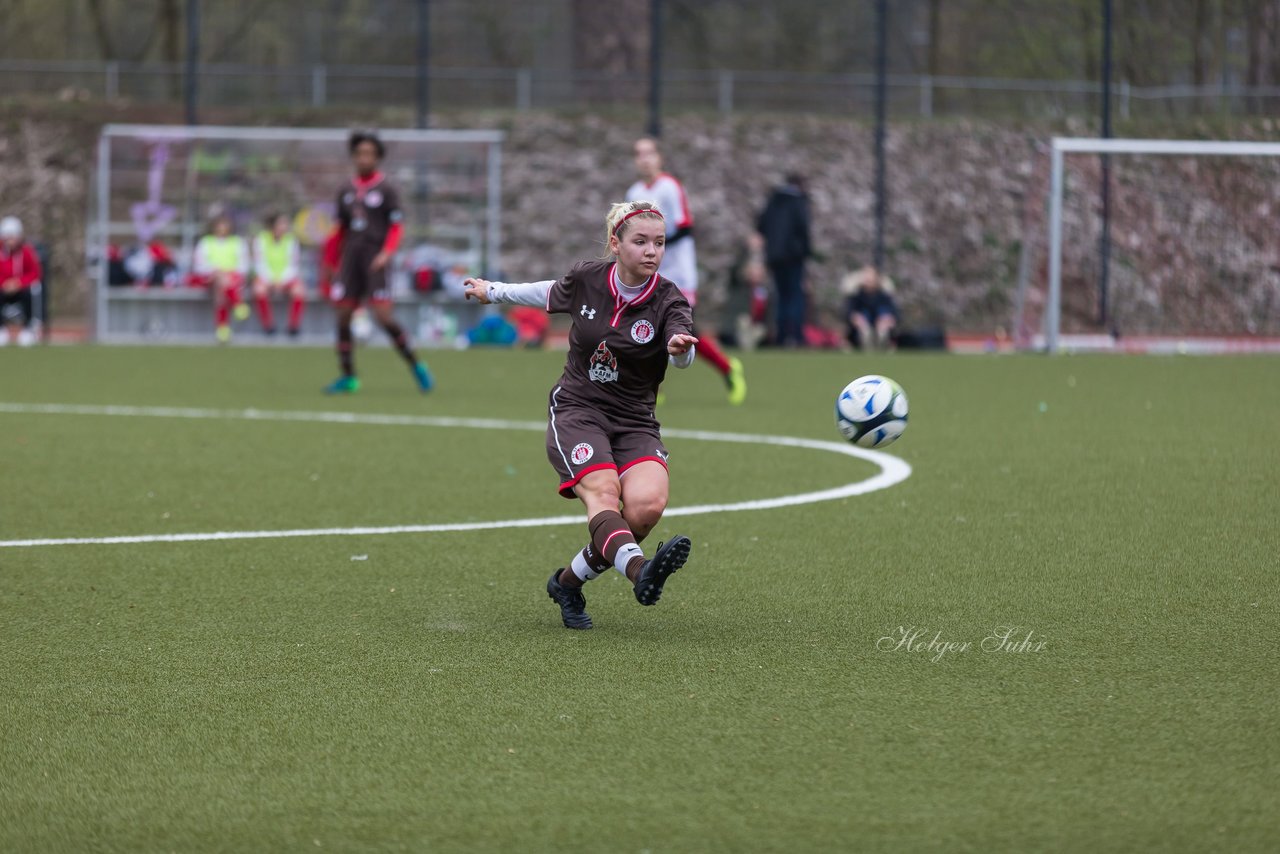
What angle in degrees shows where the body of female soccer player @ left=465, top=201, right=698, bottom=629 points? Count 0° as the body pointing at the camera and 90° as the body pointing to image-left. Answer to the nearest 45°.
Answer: approximately 315°

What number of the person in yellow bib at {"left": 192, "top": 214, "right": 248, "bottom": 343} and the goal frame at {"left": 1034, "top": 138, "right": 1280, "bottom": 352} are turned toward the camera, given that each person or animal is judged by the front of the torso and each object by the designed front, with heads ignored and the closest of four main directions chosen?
2

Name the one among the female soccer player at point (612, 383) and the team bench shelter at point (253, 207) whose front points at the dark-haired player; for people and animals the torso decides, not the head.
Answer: the team bench shelter

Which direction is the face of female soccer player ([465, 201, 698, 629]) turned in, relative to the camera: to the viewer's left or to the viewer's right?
to the viewer's right
